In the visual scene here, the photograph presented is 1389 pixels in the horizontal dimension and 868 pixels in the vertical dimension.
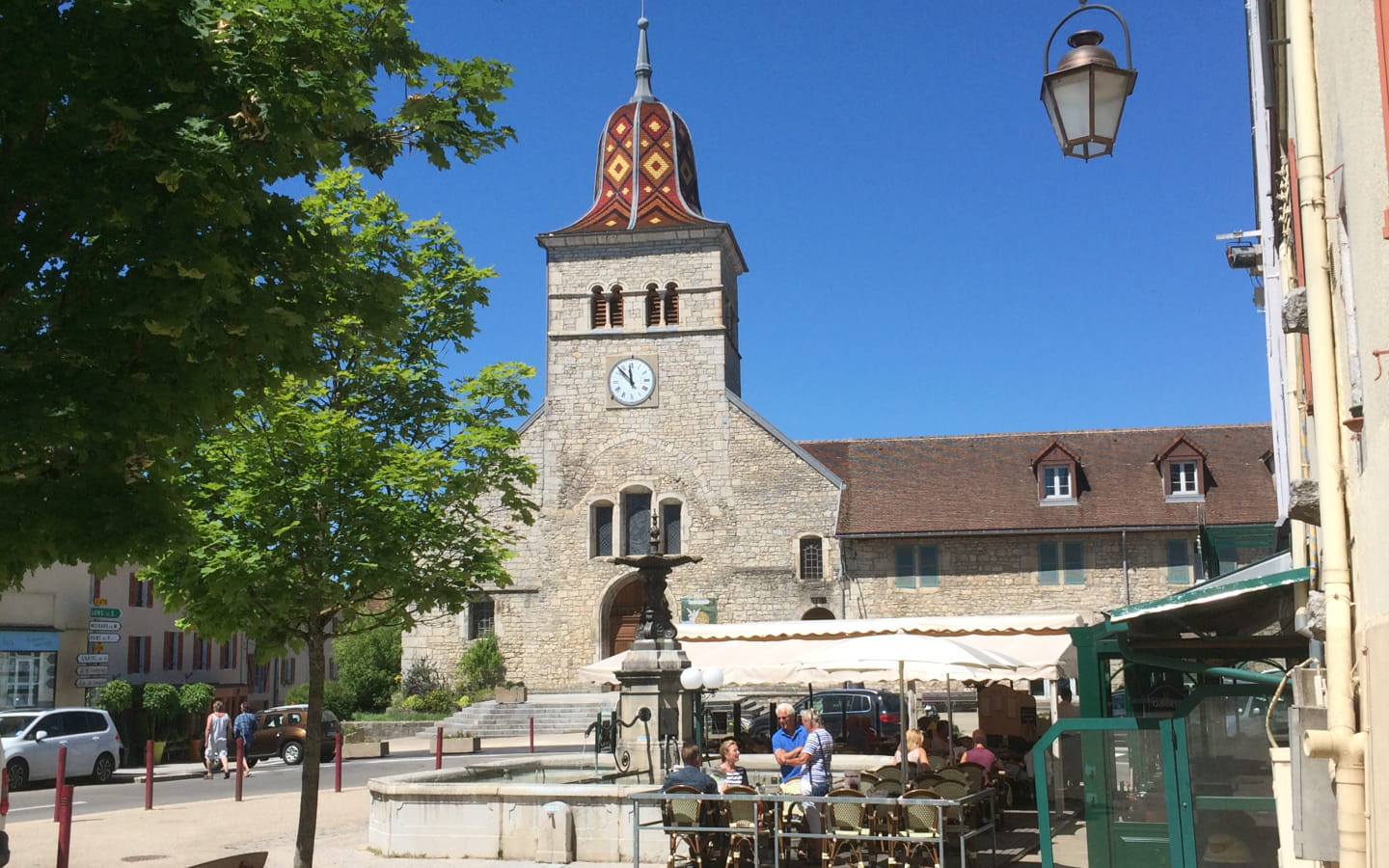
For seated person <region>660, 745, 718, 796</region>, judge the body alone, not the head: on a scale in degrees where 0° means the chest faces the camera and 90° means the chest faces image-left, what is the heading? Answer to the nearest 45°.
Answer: approximately 180°

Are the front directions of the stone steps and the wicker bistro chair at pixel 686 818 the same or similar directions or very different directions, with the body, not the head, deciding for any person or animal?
very different directions

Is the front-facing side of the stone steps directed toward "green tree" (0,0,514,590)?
yes

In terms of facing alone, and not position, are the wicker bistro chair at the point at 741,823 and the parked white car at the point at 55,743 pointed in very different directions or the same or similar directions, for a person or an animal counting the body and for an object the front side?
very different directions

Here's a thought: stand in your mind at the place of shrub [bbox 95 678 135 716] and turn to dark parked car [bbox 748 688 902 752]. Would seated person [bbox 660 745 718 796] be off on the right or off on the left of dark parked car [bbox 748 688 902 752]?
right

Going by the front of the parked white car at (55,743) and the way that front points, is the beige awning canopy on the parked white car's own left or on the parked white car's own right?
on the parked white car's own left

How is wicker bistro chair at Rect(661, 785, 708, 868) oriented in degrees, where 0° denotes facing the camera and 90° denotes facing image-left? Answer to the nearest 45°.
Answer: approximately 180°

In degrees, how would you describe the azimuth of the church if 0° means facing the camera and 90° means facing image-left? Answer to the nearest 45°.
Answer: approximately 0°

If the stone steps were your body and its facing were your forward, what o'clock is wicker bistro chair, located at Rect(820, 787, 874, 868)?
The wicker bistro chair is roughly at 12 o'clock from the stone steps.

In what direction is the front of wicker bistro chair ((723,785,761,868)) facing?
away from the camera

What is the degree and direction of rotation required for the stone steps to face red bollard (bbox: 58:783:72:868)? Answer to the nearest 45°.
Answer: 0° — it already faces it
